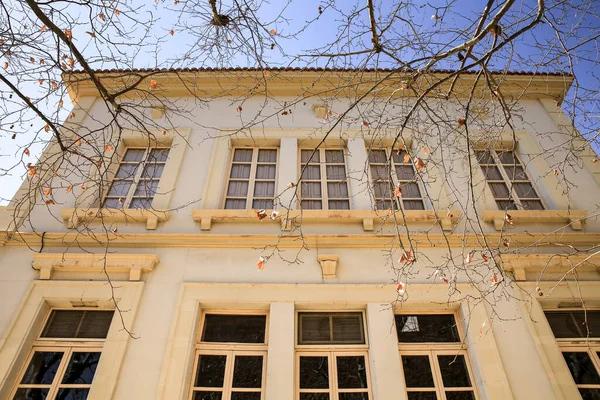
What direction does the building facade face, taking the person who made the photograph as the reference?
facing the viewer
